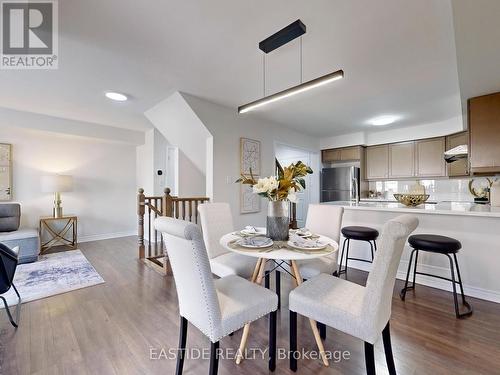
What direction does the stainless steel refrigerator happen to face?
toward the camera

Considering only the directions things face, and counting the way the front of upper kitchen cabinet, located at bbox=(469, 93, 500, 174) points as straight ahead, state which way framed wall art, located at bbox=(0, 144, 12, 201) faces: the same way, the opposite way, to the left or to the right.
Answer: the opposite way

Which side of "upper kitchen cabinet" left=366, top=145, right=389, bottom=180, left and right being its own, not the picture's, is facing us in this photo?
front

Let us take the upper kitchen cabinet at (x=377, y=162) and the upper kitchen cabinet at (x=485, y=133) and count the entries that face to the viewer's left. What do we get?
1

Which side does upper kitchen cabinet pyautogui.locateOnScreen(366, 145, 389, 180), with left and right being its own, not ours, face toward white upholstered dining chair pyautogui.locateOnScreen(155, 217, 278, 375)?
front

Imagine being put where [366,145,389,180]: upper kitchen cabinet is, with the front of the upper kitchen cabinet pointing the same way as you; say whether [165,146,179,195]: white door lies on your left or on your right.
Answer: on your right

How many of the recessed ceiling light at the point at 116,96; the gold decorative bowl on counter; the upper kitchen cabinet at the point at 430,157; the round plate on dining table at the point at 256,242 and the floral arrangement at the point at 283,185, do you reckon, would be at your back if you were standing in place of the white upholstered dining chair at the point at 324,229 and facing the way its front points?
2

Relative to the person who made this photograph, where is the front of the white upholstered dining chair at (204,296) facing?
facing away from the viewer and to the right of the viewer

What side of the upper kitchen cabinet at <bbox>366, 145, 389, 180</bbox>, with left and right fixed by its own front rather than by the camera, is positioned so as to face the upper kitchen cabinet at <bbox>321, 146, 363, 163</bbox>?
right

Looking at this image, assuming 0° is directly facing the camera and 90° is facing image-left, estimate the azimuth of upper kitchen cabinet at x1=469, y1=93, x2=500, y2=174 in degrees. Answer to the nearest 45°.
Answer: approximately 90°

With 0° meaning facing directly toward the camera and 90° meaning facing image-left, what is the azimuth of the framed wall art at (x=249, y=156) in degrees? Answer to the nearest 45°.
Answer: approximately 315°

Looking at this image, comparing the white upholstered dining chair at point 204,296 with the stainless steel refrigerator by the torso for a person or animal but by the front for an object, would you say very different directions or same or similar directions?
very different directions
